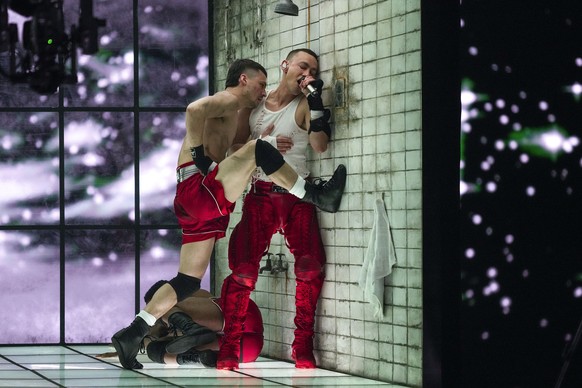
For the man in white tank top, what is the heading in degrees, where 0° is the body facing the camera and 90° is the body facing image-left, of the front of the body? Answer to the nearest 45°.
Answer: approximately 0°

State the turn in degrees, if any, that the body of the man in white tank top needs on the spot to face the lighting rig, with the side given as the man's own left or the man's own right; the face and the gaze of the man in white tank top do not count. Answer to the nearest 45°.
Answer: approximately 45° to the man's own right

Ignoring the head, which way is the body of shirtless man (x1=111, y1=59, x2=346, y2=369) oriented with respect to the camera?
to the viewer's right

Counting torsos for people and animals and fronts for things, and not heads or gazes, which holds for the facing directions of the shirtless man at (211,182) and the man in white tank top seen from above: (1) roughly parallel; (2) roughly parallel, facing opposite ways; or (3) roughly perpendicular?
roughly perpendicular
